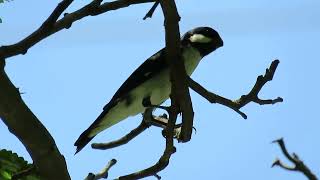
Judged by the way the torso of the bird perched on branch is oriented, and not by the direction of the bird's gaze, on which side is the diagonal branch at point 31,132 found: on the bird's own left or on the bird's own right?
on the bird's own right

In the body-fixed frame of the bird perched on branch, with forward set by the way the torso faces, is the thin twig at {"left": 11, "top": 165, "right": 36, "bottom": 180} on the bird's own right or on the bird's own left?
on the bird's own right

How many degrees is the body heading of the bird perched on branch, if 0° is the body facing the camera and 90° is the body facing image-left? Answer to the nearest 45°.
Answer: approximately 270°
